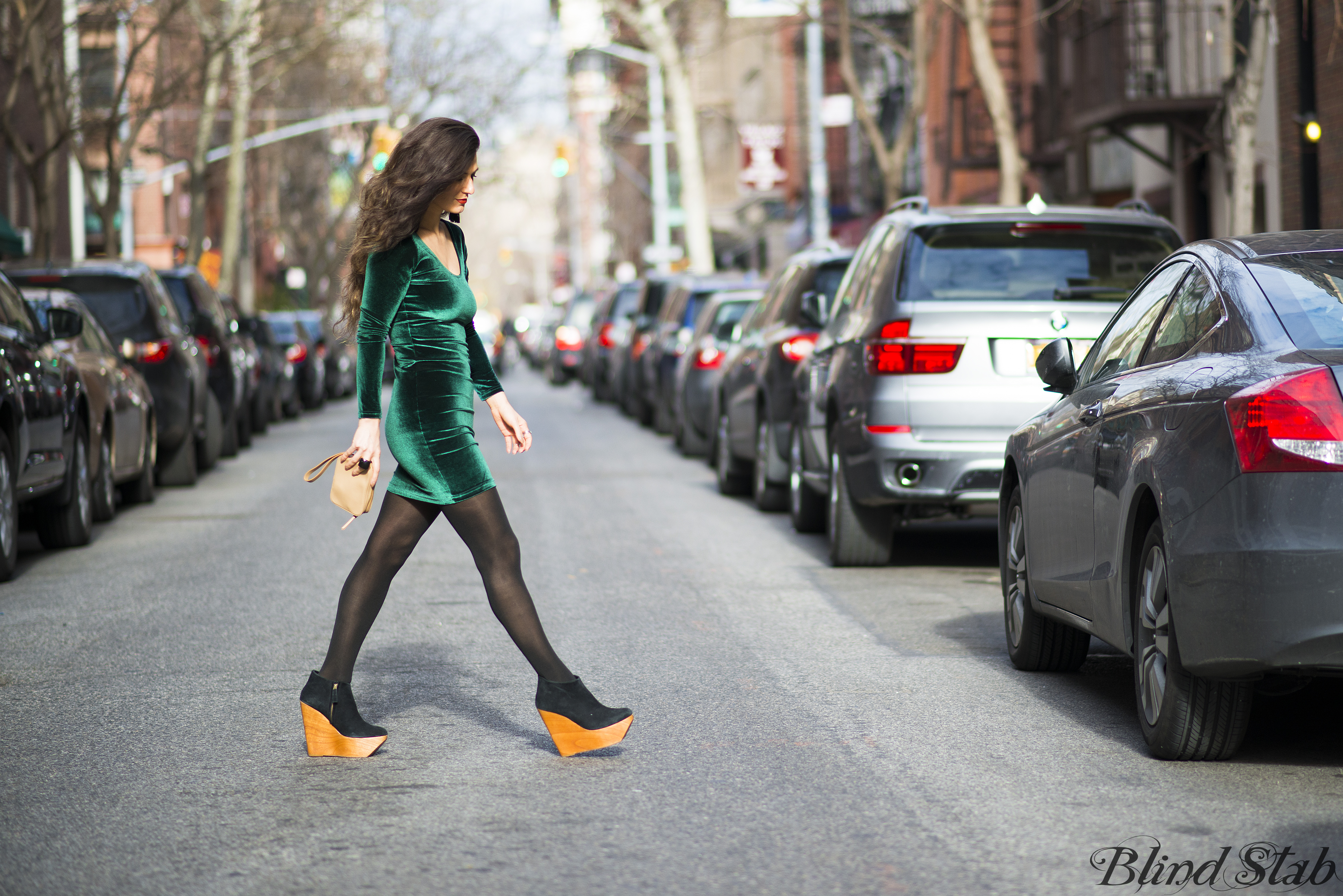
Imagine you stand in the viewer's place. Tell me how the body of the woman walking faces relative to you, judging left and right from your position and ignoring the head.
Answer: facing to the right of the viewer

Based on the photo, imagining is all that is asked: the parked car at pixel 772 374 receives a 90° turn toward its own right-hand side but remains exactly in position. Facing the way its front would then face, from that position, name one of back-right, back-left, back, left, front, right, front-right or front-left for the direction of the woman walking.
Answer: right

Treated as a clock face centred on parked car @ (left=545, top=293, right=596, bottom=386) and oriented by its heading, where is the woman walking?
The woman walking is roughly at 6 o'clock from the parked car.

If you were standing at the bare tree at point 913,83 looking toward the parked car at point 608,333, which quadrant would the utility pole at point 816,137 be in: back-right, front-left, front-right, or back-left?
front-right

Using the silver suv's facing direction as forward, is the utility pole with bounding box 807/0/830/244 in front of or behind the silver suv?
in front

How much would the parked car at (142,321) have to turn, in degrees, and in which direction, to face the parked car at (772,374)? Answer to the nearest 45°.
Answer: approximately 135° to its right

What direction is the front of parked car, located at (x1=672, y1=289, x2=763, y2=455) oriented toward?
away from the camera

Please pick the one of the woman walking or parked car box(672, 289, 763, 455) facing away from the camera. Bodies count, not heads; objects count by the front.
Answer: the parked car

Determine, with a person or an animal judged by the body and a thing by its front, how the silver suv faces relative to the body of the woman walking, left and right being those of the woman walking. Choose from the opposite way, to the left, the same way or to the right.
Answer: to the left

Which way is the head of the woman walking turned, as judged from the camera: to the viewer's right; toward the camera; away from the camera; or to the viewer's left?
to the viewer's right

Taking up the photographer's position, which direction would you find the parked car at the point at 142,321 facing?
facing away from the viewer

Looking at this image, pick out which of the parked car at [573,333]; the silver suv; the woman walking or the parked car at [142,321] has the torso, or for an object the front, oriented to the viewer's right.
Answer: the woman walking

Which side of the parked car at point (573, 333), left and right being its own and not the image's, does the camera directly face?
back

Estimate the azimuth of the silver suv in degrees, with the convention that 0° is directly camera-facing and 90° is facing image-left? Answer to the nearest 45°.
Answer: approximately 180°

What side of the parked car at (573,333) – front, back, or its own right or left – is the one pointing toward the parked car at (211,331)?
back

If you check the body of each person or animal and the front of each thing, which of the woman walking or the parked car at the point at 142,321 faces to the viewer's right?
the woman walking
